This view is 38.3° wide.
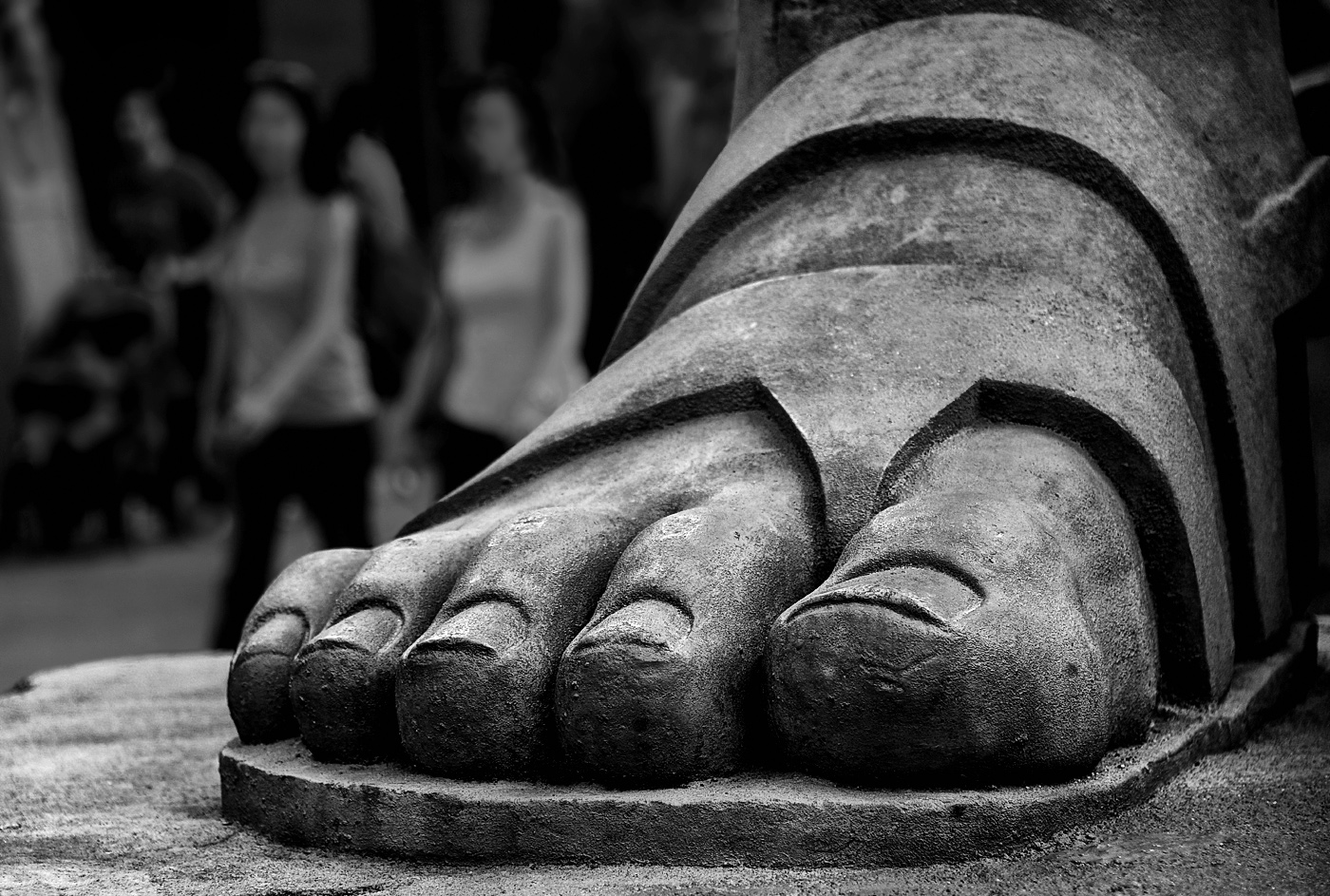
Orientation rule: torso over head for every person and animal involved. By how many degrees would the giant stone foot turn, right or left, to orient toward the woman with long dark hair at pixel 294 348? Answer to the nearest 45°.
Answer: approximately 90° to its right

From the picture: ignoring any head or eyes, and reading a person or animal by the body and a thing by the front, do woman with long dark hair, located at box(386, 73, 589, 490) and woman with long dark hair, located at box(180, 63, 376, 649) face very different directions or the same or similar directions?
same or similar directions

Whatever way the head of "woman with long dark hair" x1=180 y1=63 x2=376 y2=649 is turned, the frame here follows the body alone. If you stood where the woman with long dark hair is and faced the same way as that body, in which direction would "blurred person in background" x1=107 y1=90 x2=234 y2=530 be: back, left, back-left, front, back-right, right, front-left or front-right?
back-right

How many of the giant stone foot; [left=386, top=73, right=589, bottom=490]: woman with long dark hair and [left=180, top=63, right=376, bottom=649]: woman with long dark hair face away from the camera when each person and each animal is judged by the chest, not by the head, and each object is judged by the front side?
0

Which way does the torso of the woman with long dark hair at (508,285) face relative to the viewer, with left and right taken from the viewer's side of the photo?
facing the viewer and to the left of the viewer

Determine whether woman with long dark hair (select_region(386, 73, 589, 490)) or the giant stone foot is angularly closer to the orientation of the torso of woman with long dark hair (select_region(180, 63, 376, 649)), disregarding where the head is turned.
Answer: the giant stone foot

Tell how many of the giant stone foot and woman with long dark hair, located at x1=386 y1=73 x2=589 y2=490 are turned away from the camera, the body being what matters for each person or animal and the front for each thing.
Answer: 0

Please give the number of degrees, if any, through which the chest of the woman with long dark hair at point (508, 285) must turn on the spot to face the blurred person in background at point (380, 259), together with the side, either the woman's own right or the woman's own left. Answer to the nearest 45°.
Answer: approximately 135° to the woman's own right

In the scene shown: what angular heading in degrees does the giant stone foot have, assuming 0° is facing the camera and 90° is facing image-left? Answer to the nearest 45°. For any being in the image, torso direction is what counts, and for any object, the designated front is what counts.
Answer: approximately 45°

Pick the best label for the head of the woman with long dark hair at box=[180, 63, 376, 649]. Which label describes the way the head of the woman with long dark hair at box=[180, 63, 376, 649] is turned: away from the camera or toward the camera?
toward the camera

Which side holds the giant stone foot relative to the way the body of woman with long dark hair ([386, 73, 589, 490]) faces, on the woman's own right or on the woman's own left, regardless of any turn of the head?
on the woman's own left

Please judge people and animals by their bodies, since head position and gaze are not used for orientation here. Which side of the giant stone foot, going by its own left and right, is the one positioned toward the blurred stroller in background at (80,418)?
right

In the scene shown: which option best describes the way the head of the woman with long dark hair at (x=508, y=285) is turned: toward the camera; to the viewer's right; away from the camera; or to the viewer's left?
toward the camera

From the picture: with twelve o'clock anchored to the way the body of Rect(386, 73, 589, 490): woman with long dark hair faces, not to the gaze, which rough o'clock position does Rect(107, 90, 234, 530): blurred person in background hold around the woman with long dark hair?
The blurred person in background is roughly at 4 o'clock from the woman with long dark hair.
